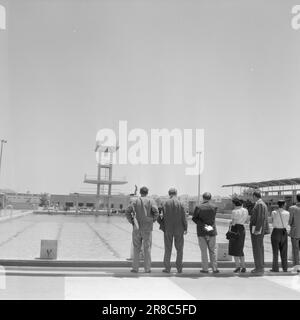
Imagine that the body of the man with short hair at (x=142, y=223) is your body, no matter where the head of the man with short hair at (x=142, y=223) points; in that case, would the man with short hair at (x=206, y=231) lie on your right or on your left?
on your right

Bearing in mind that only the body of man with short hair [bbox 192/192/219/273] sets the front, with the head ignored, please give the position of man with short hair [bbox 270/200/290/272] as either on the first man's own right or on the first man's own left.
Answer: on the first man's own right

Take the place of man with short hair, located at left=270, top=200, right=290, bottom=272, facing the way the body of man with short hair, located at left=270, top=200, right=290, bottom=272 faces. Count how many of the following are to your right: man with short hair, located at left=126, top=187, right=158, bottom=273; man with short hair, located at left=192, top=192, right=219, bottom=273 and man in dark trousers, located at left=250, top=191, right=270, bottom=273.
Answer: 0

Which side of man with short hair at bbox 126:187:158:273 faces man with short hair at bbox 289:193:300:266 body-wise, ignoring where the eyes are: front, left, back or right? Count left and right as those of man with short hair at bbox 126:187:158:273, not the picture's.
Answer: right

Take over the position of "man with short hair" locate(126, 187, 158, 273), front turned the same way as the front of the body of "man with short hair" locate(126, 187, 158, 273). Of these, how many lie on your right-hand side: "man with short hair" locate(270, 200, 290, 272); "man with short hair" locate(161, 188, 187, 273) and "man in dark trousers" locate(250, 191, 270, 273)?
3

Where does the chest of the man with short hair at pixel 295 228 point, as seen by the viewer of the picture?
away from the camera

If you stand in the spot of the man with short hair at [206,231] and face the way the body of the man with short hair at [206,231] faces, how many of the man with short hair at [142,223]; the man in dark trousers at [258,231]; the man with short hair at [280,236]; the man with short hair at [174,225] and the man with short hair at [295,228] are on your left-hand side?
2

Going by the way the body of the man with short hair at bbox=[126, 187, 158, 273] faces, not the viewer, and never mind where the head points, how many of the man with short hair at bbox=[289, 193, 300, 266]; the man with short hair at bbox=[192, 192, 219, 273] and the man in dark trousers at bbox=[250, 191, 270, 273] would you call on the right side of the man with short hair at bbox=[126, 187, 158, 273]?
3

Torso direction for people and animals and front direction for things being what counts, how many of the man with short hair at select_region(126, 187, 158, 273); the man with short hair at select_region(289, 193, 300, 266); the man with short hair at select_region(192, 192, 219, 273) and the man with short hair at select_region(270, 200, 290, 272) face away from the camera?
4

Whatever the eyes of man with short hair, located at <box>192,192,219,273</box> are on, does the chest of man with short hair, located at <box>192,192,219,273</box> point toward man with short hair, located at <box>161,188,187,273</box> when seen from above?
no

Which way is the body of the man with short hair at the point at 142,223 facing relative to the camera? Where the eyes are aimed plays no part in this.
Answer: away from the camera

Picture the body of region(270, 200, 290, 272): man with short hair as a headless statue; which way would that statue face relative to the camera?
away from the camera

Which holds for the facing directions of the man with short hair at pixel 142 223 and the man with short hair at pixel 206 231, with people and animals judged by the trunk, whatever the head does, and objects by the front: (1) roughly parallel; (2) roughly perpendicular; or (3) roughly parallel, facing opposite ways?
roughly parallel

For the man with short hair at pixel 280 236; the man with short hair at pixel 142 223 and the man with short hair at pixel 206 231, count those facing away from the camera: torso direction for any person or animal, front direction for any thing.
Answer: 3

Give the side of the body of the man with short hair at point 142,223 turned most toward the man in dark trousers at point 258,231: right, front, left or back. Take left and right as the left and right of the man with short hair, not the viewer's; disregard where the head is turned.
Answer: right

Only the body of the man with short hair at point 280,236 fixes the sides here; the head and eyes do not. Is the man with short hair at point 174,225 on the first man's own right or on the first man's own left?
on the first man's own left

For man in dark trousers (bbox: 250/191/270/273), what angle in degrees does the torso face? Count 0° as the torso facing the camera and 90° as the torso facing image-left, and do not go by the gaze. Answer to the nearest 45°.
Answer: approximately 135°

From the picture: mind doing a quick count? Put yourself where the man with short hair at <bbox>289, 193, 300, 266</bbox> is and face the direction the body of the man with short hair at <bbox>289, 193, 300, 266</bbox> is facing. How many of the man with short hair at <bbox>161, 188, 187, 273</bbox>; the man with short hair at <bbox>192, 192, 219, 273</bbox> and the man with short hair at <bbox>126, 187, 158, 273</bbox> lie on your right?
0

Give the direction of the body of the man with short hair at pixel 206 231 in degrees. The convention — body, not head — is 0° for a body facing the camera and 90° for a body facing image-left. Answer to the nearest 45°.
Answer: approximately 180°
